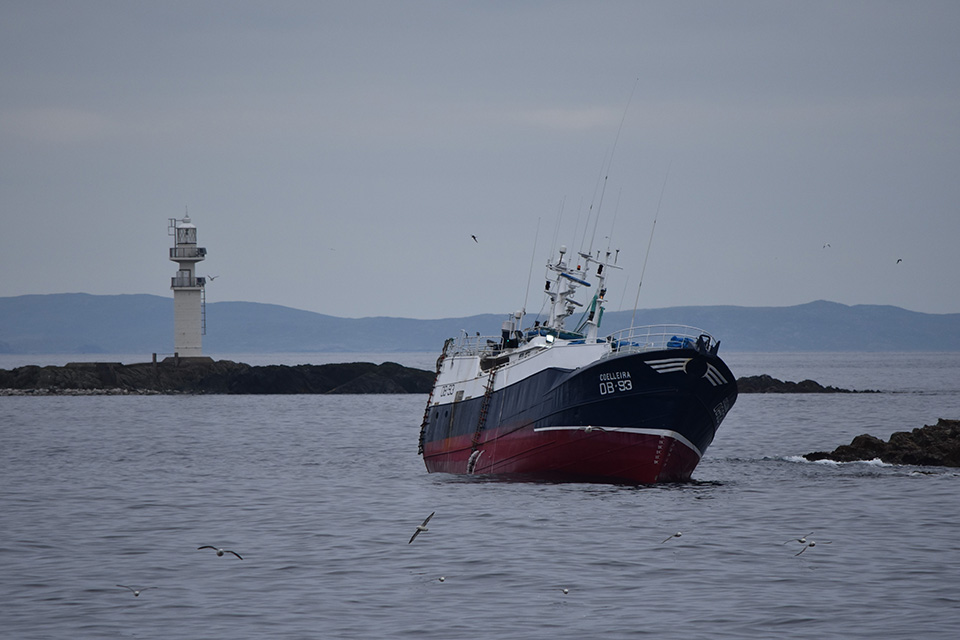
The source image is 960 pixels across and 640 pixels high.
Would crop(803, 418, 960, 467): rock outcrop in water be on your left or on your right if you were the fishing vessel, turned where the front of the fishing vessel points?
on your left

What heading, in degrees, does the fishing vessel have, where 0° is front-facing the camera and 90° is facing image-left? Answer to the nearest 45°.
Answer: approximately 315°
